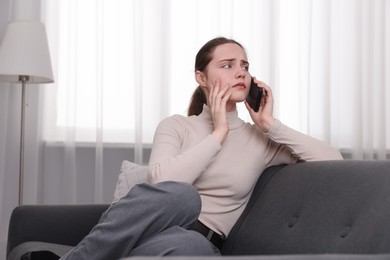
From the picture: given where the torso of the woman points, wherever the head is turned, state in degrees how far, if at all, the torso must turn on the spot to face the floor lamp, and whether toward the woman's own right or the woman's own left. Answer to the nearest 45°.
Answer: approximately 135° to the woman's own right

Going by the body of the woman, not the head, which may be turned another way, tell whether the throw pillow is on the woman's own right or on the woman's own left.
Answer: on the woman's own right

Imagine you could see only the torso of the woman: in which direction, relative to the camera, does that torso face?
toward the camera
